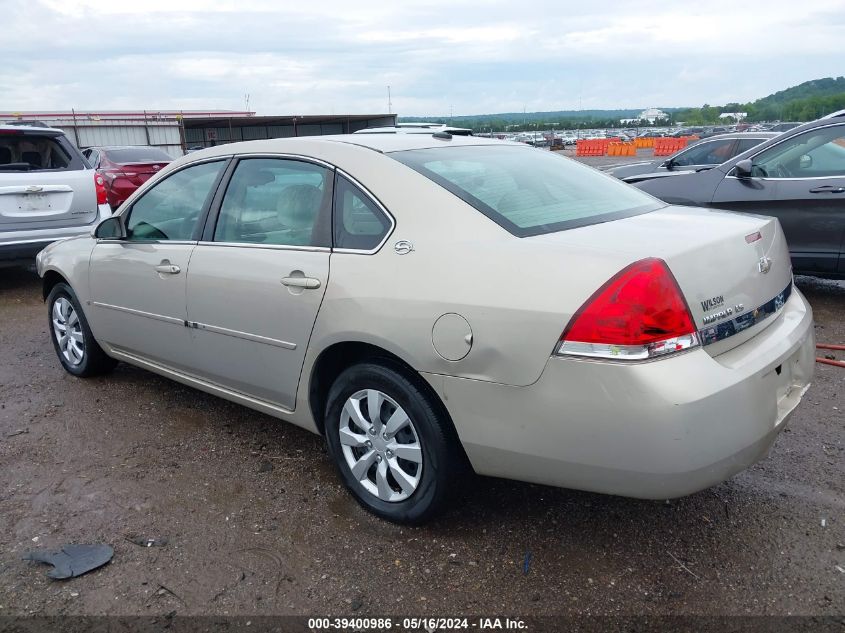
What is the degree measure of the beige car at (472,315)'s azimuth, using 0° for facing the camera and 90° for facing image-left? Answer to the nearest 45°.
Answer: approximately 135°

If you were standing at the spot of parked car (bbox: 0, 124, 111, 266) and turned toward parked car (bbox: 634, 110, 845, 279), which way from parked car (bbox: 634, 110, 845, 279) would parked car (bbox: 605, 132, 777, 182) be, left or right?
left

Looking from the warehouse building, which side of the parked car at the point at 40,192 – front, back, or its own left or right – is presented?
front

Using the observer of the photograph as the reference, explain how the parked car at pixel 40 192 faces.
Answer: facing away from the viewer

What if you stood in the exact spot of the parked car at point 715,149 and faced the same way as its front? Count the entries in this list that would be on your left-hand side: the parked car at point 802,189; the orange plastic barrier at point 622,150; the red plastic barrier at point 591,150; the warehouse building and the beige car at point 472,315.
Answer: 2

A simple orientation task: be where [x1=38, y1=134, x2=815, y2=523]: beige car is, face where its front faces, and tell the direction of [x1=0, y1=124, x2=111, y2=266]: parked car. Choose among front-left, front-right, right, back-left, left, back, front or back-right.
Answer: front

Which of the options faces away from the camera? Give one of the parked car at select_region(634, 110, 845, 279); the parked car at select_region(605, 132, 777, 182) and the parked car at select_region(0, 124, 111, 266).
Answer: the parked car at select_region(0, 124, 111, 266)

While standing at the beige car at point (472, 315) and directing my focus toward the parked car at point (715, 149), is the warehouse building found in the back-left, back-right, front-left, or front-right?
front-left

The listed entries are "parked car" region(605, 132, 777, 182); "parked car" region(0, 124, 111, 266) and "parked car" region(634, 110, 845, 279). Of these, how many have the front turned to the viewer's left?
2

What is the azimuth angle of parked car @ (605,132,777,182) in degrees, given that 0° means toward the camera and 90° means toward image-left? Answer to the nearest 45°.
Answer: approximately 90°

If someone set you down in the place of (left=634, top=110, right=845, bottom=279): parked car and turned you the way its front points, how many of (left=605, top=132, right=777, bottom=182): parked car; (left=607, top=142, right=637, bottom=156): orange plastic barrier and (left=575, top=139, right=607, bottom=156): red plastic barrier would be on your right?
3

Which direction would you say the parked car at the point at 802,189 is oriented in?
to the viewer's left

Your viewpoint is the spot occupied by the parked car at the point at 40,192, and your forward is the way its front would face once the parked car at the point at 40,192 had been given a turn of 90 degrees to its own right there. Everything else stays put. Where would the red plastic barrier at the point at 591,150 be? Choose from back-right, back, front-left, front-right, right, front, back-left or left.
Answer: front-left

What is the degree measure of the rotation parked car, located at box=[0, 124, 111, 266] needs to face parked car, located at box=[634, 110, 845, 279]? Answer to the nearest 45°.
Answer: approximately 135° to its right

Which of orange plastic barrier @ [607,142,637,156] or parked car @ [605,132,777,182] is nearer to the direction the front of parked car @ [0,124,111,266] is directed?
the orange plastic barrier

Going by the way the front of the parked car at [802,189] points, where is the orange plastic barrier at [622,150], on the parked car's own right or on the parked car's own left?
on the parked car's own right

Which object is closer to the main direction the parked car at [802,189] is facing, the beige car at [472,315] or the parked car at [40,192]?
the parked car

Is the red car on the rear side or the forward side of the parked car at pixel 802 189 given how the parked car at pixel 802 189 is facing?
on the forward side

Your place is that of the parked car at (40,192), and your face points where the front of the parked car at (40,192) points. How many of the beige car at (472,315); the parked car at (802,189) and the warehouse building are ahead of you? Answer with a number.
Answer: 1
